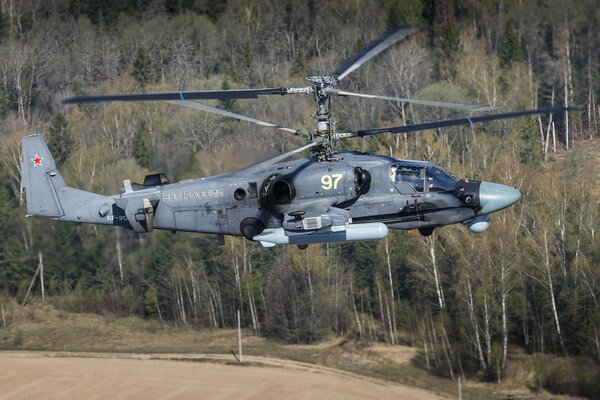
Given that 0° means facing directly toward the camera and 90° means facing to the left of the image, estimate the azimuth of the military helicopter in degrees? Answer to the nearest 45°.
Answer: approximately 270°
